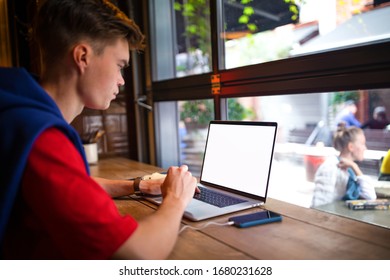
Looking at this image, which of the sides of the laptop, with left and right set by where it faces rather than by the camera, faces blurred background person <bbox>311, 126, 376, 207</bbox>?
back

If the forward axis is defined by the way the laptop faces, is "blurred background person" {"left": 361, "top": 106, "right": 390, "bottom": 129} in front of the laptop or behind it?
behind

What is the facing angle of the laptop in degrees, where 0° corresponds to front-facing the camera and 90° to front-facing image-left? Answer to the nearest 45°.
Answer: approximately 45°
